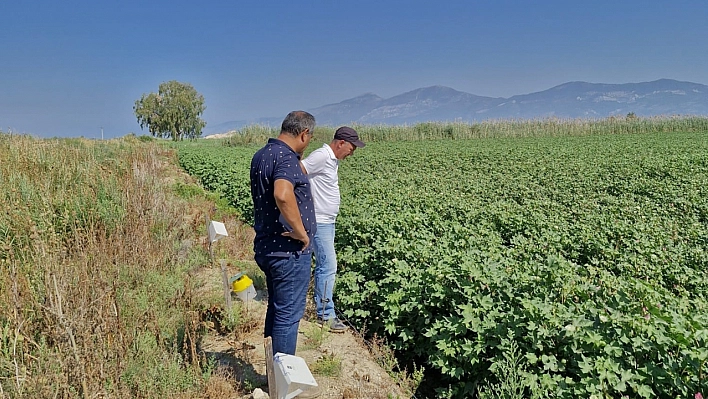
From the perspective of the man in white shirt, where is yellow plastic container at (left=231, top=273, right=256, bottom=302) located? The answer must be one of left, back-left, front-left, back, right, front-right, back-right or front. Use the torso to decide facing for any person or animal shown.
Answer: back

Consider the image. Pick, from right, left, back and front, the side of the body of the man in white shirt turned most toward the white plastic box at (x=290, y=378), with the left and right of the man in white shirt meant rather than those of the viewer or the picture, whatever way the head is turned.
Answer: right

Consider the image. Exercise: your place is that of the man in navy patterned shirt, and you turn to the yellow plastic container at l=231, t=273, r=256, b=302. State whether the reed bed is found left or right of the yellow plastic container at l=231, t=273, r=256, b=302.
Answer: right

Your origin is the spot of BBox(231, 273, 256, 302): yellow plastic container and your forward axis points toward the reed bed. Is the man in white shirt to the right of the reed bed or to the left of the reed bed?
right

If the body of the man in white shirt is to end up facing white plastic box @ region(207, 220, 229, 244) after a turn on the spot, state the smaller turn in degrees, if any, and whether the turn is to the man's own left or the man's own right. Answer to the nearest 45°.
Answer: approximately 135° to the man's own left

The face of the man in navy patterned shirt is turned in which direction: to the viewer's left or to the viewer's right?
to the viewer's right

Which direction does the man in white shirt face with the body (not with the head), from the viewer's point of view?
to the viewer's right

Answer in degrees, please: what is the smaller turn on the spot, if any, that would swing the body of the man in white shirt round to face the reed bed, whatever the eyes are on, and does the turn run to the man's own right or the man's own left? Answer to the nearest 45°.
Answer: approximately 45° to the man's own left
